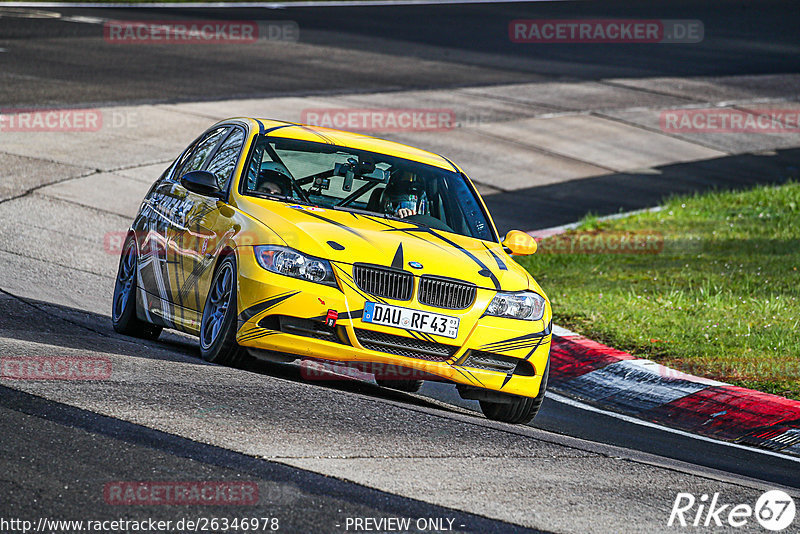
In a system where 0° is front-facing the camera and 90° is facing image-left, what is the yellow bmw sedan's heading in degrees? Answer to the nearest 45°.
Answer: approximately 315°

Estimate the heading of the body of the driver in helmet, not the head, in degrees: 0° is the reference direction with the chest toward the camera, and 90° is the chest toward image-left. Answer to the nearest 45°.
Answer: approximately 0°
